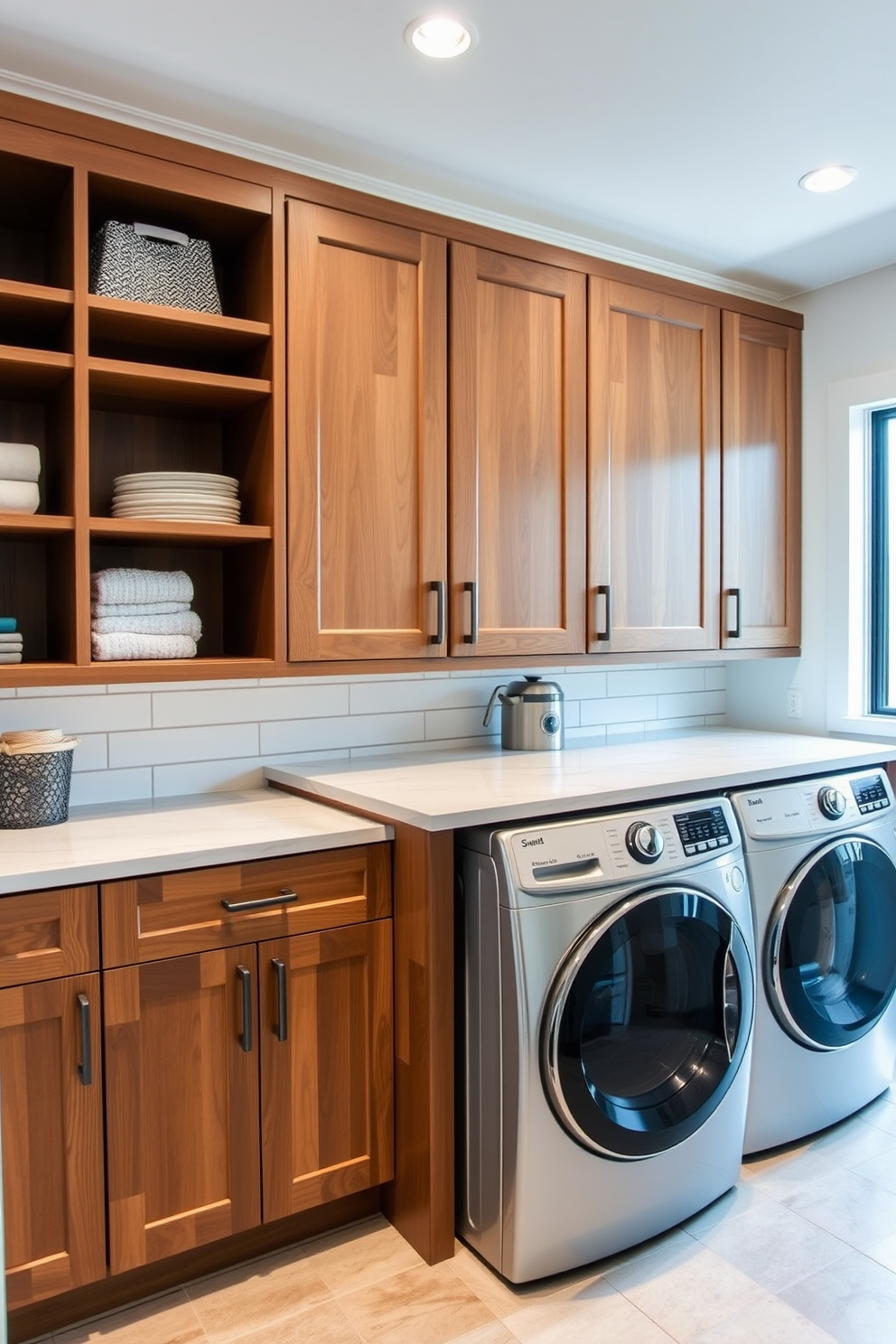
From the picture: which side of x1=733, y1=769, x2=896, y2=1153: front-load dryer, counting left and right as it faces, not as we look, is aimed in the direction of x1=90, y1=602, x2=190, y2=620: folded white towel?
right

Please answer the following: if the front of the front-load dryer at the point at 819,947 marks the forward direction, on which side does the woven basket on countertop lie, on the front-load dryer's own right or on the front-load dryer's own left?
on the front-load dryer's own right

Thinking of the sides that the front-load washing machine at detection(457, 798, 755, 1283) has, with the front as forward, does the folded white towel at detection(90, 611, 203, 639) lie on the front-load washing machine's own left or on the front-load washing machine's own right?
on the front-load washing machine's own right

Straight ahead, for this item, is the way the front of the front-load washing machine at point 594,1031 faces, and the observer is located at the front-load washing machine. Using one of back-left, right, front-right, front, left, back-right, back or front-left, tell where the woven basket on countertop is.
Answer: back-right

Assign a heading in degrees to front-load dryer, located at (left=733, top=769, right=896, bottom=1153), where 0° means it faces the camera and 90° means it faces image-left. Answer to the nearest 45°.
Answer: approximately 315°

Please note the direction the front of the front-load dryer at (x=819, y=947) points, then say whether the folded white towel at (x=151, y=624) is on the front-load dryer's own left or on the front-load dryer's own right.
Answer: on the front-load dryer's own right

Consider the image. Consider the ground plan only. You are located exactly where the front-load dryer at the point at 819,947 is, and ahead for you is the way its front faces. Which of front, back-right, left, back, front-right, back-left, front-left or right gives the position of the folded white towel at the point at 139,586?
right

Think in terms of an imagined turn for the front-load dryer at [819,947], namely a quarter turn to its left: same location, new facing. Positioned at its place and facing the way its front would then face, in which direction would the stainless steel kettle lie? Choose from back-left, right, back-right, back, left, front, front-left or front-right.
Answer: back-left

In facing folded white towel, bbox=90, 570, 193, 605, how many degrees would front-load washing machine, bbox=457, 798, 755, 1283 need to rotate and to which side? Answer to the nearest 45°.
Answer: approximately 135° to its right

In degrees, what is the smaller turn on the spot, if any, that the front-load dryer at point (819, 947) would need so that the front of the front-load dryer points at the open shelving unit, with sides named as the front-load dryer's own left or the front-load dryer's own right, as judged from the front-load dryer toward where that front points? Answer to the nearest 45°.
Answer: approximately 90° to the front-load dryer's own right

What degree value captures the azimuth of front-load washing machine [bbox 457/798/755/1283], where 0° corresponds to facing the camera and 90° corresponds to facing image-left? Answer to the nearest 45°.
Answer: approximately 315°
